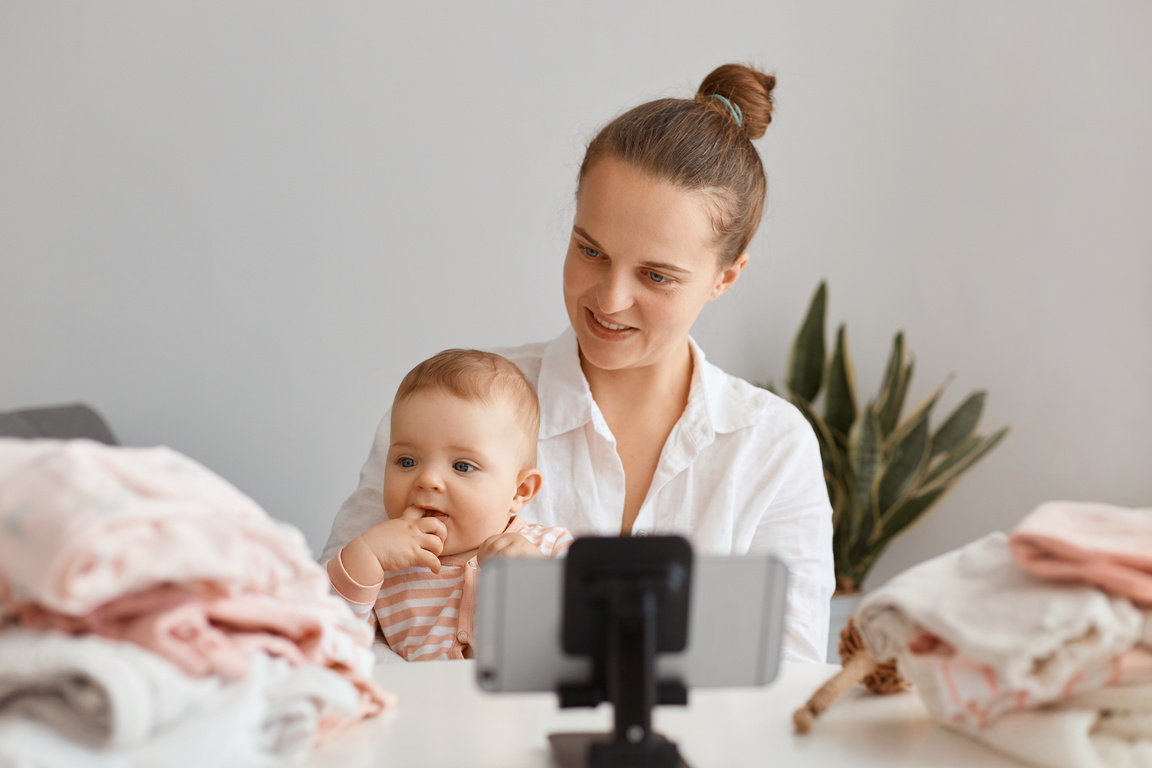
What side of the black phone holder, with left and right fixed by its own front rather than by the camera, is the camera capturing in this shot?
back

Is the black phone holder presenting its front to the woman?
yes

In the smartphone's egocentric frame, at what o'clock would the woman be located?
The woman is roughly at 12 o'clock from the smartphone.

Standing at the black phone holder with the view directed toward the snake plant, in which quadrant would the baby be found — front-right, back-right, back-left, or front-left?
front-left

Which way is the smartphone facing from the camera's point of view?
away from the camera

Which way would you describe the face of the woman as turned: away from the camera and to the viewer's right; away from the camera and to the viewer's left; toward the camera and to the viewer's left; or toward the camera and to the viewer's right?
toward the camera and to the viewer's left
